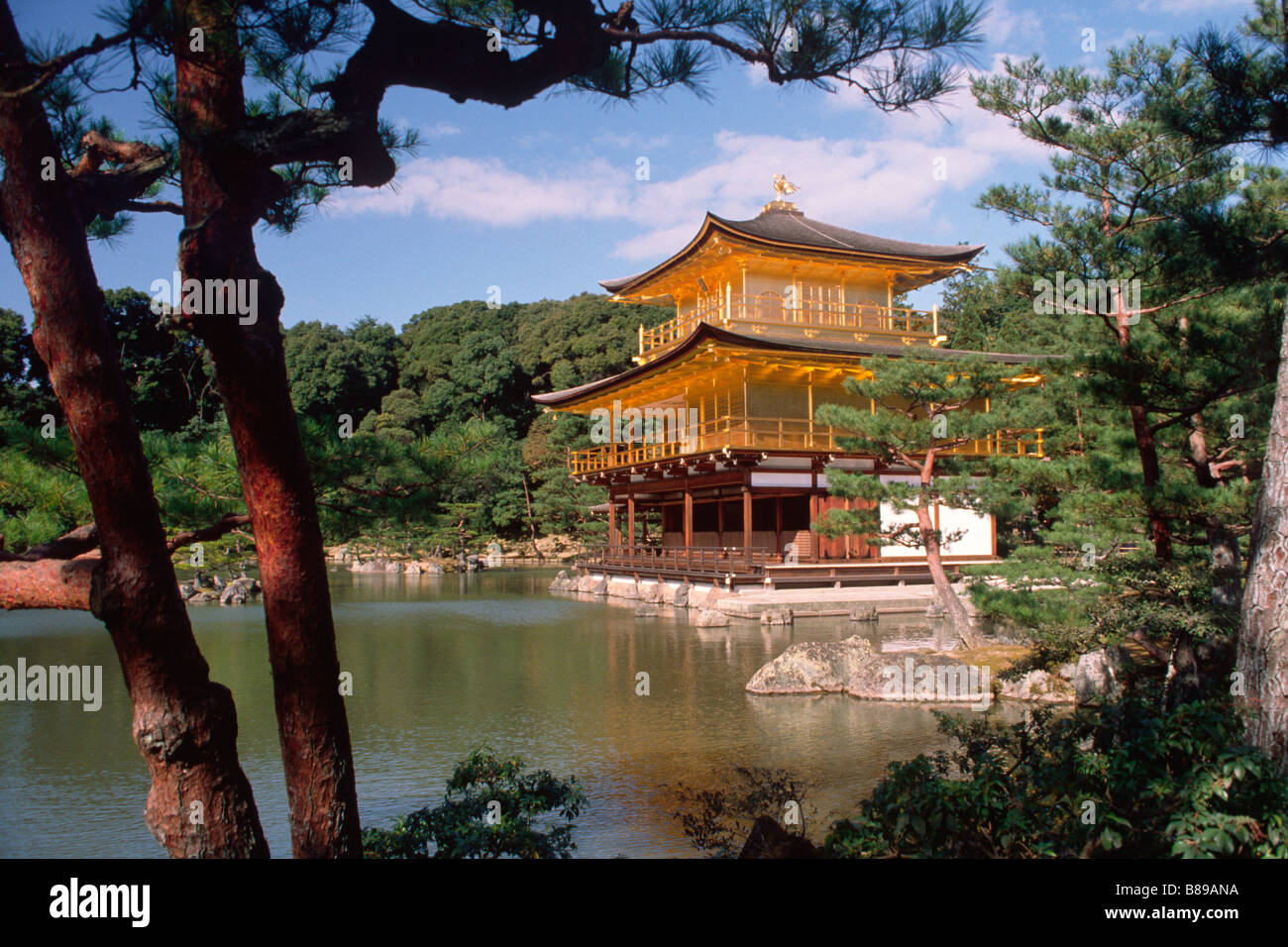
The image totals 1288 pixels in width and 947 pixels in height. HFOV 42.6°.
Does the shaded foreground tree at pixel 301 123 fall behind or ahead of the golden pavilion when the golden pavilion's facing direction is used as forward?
ahead

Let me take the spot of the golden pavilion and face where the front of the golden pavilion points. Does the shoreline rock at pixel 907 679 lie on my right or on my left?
on my left

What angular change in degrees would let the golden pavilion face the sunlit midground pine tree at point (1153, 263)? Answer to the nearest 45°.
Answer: approximately 45° to its left

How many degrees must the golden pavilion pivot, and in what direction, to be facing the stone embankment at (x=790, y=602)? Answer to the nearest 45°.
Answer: approximately 45° to its left

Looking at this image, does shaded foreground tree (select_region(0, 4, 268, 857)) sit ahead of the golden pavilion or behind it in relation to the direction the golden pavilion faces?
ahead

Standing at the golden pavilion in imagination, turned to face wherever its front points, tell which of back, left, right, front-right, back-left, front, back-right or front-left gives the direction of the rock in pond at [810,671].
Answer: front-left

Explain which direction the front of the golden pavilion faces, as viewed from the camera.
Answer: facing the viewer and to the left of the viewer
